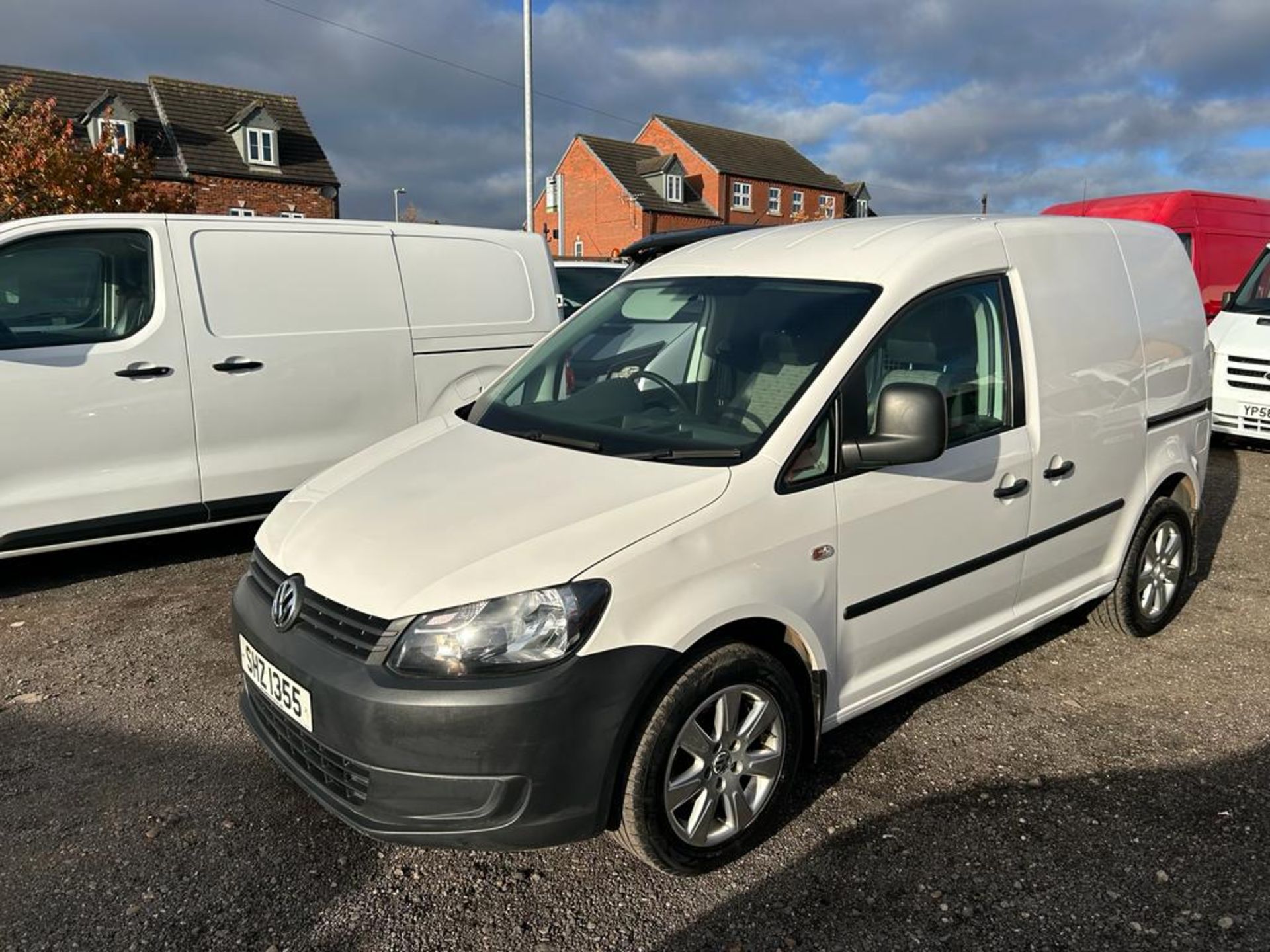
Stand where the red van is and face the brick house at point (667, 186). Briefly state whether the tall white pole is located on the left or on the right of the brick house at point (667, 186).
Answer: left

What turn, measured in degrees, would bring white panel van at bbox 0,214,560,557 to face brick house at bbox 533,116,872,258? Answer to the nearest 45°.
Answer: approximately 135° to its right

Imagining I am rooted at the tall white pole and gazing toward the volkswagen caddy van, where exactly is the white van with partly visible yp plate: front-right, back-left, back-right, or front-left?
front-left

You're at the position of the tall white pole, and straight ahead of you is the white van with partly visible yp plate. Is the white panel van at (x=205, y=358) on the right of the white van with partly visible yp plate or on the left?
right

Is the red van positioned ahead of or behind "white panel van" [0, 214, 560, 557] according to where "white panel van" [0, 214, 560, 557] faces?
behind

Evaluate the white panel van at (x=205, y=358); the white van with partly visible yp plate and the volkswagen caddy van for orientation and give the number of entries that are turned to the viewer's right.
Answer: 0

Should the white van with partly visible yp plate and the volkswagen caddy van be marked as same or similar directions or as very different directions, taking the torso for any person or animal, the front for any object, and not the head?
same or similar directions

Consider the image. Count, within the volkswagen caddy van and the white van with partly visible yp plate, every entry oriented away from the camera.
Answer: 0

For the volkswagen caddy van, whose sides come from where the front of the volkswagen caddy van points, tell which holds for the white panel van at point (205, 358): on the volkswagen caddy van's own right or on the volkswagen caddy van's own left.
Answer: on the volkswagen caddy van's own right

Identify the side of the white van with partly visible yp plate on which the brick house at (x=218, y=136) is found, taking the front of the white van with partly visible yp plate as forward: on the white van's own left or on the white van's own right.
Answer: on the white van's own right

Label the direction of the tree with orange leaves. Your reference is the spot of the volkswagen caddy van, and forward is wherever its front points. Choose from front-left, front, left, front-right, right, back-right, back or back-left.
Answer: right

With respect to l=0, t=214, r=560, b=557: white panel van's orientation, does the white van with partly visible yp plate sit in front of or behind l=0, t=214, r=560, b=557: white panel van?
behind

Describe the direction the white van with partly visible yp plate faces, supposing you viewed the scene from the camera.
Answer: facing the viewer and to the left of the viewer

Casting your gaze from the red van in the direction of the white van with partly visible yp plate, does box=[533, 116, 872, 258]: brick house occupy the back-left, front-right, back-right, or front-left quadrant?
back-right

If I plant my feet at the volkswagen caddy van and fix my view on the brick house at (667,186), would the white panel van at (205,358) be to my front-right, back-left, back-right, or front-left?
front-left

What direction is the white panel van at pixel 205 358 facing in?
to the viewer's left

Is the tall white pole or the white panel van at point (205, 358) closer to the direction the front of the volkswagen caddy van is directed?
the white panel van
